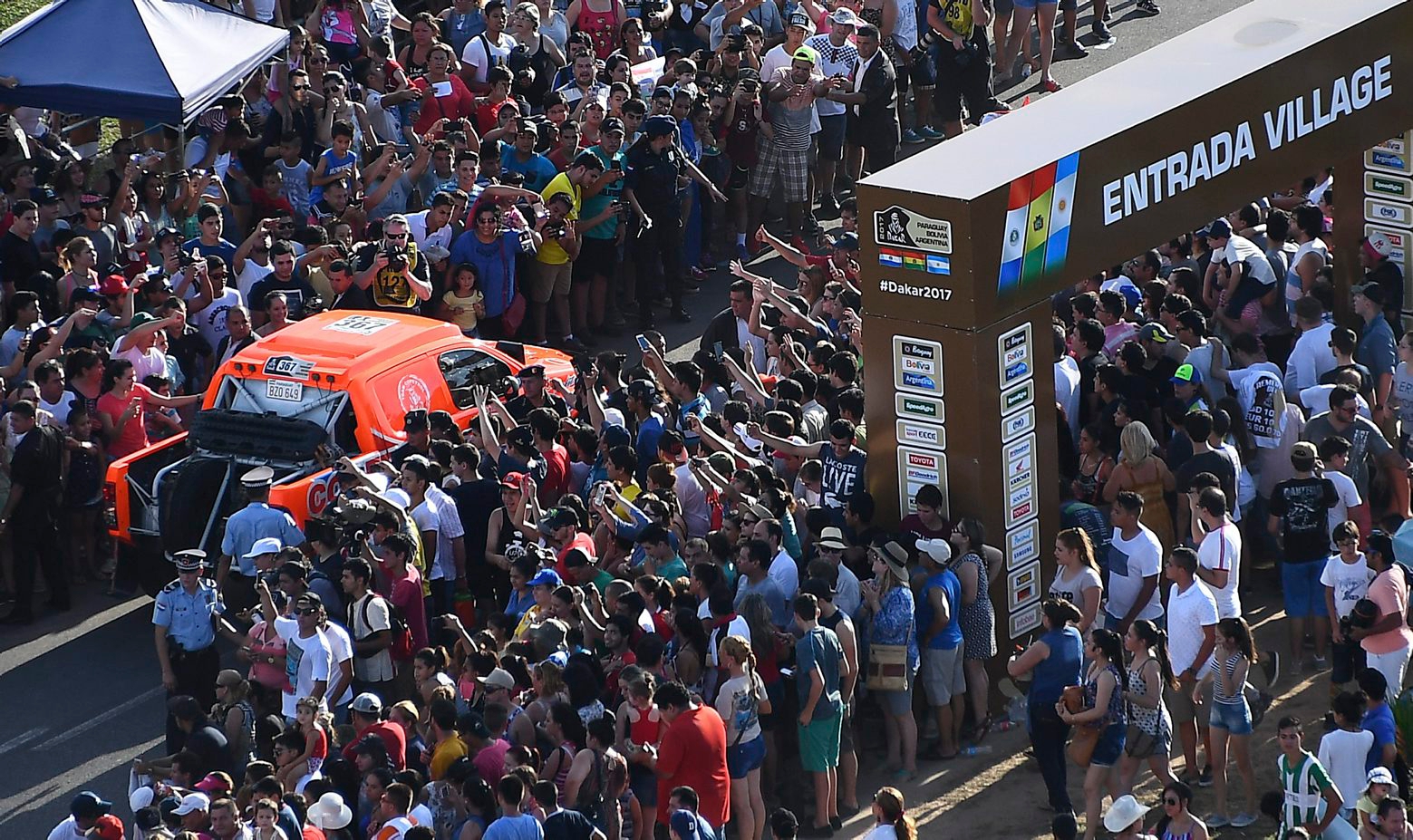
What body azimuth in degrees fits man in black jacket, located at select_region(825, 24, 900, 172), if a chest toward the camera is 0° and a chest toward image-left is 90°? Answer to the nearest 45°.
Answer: approximately 45°

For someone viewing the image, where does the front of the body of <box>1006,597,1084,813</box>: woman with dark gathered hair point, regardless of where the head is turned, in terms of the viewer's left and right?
facing away from the viewer and to the left of the viewer

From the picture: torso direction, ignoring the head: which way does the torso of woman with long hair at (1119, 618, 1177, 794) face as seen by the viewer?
to the viewer's left

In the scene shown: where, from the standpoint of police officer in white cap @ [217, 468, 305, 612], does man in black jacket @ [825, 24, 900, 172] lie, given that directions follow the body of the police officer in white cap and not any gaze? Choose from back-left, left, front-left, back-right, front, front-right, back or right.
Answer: front-right

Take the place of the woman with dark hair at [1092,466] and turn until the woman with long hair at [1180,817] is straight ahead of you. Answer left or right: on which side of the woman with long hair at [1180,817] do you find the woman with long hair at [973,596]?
right

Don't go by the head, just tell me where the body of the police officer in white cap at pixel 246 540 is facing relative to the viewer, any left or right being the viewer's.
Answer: facing away from the viewer

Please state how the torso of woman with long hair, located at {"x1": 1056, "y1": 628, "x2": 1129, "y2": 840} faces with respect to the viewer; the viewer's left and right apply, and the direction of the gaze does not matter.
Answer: facing to the left of the viewer

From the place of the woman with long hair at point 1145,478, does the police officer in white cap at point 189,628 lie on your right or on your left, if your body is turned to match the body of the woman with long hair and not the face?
on your left

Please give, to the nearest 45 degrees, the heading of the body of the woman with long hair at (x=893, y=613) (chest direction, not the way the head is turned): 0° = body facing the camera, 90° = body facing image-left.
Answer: approximately 90°
